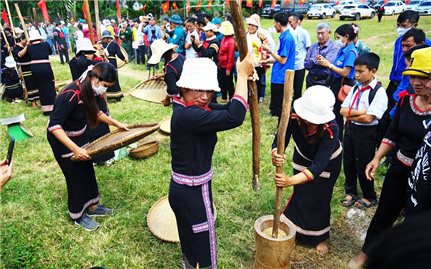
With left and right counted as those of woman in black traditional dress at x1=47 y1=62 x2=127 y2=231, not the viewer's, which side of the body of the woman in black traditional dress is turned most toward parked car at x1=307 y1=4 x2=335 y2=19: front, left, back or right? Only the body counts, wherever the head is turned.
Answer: left

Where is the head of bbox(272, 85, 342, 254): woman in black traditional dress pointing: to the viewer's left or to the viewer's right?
to the viewer's left

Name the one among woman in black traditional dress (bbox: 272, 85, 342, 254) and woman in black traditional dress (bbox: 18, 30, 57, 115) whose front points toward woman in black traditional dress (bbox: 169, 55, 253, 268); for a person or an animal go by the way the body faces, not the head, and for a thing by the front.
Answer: woman in black traditional dress (bbox: 272, 85, 342, 254)

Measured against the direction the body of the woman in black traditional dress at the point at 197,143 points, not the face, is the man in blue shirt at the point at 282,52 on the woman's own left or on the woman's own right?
on the woman's own left

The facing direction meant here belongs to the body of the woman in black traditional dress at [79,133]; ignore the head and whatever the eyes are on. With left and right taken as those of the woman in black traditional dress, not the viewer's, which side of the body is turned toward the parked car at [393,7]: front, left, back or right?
left

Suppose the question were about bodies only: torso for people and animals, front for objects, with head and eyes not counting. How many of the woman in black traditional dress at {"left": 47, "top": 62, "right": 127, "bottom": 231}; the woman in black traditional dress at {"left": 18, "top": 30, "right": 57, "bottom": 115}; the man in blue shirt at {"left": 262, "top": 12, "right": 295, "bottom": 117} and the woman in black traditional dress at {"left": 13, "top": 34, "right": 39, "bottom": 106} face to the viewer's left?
1

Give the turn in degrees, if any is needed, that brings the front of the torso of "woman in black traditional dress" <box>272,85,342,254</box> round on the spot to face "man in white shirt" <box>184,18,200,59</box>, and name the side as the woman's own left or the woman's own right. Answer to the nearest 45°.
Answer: approximately 90° to the woman's own right

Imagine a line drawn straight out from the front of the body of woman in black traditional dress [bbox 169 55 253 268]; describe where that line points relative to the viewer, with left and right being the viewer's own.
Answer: facing the viewer and to the right of the viewer
